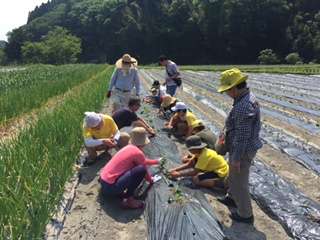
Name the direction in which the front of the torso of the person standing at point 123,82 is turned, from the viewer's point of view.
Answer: toward the camera

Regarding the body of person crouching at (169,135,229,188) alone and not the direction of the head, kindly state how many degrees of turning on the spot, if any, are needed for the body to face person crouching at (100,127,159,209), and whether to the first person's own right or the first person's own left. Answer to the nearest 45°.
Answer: approximately 45° to the first person's own left

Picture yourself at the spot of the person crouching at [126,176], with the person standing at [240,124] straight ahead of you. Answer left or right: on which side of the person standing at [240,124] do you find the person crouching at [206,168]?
left

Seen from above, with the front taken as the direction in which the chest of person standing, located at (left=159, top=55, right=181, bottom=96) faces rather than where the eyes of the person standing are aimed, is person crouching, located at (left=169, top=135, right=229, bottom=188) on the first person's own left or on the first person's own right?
on the first person's own left

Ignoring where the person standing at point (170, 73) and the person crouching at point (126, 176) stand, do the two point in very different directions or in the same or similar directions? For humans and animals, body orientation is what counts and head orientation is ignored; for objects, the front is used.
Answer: very different directions

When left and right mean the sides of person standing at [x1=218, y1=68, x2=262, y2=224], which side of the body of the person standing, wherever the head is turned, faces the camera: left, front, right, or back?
left

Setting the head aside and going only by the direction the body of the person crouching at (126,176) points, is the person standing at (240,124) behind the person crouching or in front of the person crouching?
in front

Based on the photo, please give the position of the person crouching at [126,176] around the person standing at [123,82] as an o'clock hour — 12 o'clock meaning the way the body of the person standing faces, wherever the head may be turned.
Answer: The person crouching is roughly at 12 o'clock from the person standing.

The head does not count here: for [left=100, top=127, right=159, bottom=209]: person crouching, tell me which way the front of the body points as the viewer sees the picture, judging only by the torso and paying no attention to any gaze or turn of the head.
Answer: to the viewer's right

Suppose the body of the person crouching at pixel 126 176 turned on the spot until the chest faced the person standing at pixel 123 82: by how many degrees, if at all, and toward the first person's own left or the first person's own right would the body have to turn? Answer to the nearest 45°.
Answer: approximately 90° to the first person's own left

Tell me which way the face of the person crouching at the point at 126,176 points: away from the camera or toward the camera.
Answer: away from the camera
